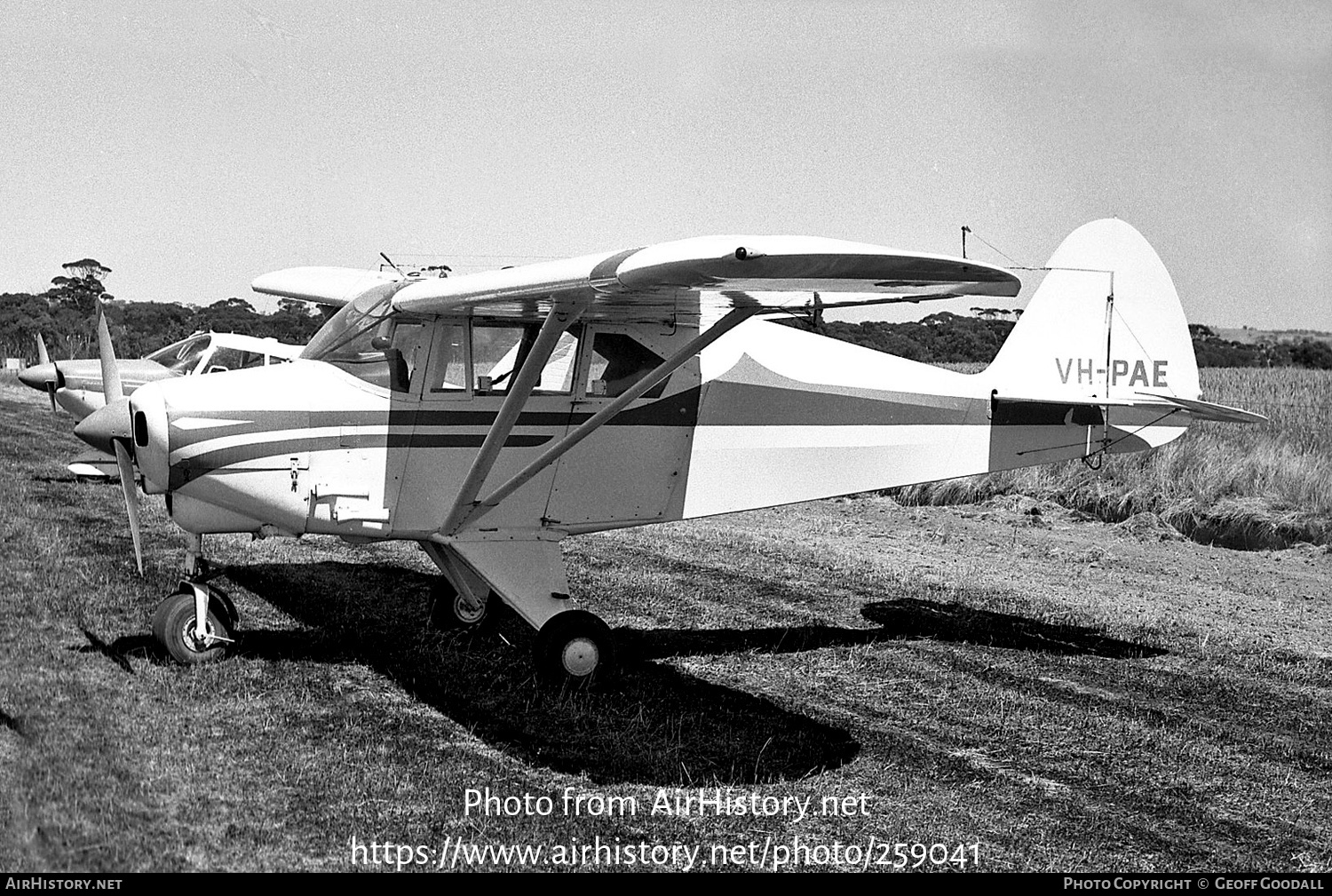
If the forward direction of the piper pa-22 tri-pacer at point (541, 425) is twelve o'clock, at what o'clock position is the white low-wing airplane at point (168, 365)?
The white low-wing airplane is roughly at 2 o'clock from the piper pa-22 tri-pacer.

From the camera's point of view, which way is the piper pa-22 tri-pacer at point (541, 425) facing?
to the viewer's left

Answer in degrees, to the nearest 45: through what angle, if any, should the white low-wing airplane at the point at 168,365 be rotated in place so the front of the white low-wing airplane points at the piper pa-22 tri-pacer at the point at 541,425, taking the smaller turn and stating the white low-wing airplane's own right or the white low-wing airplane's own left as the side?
approximately 90° to the white low-wing airplane's own left

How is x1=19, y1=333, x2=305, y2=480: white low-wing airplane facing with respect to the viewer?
to the viewer's left

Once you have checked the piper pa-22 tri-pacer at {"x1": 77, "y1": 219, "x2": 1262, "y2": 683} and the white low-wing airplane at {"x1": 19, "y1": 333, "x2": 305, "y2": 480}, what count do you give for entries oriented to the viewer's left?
2
